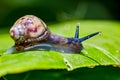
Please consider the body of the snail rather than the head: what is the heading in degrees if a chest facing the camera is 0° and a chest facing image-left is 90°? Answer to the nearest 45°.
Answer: approximately 270°
